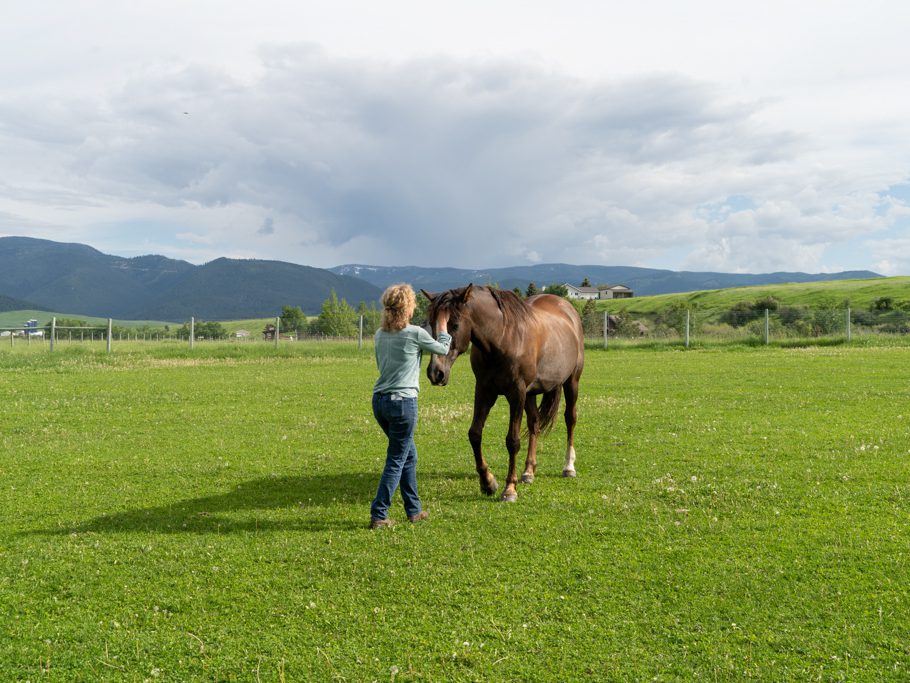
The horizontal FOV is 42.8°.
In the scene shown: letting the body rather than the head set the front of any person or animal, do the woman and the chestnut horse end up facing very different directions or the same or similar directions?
very different directions

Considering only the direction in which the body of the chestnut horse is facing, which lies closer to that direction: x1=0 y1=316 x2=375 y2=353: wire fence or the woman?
the woman

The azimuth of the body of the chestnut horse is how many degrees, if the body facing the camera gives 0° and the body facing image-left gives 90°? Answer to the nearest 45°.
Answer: approximately 45°

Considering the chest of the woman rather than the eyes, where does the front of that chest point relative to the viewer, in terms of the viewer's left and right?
facing away from the viewer and to the right of the viewer

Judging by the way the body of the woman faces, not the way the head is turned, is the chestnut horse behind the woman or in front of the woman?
in front

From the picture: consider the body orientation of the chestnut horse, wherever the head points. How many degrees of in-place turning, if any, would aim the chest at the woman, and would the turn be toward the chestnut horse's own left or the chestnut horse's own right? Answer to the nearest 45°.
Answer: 0° — it already faces them

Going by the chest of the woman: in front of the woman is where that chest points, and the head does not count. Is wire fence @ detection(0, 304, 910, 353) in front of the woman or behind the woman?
in front
